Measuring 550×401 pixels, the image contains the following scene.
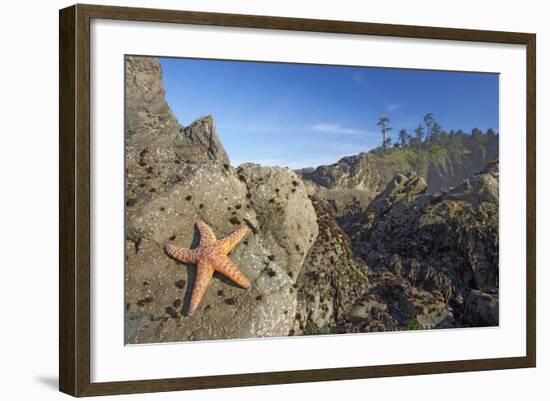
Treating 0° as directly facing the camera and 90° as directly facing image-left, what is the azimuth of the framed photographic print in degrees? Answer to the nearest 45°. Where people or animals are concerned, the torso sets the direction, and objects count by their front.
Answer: approximately 315°
